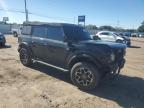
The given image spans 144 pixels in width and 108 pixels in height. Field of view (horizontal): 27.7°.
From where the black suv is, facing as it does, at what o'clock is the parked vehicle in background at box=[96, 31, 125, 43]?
The parked vehicle in background is roughly at 8 o'clock from the black suv.

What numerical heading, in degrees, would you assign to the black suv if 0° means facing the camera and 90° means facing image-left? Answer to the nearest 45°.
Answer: approximately 315°
